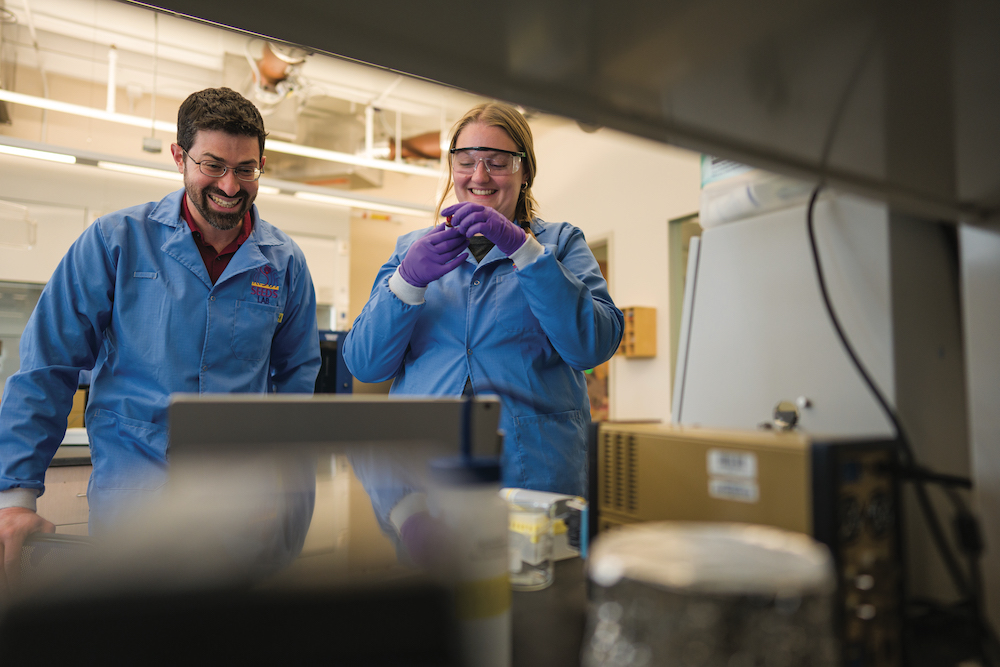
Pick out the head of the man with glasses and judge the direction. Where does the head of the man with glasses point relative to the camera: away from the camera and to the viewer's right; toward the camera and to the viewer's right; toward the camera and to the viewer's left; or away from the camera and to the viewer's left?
toward the camera and to the viewer's right

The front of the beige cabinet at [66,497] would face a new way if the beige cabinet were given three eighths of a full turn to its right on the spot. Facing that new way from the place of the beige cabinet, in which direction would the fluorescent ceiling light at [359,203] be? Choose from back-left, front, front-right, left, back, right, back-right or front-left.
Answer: right

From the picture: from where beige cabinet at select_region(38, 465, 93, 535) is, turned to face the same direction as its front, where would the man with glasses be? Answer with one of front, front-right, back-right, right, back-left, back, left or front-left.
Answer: front

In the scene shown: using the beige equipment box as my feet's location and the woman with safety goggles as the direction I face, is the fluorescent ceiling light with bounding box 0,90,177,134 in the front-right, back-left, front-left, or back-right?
front-left

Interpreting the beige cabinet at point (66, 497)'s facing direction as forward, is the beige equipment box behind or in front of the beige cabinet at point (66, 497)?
in front

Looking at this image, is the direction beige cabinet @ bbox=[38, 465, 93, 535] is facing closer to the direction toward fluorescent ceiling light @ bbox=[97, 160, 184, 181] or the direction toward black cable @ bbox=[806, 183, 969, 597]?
the black cable

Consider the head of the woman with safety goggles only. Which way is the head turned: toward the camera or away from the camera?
toward the camera

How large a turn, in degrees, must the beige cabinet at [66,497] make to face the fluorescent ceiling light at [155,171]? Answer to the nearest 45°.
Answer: approximately 180°

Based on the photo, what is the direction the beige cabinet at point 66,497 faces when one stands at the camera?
facing the viewer

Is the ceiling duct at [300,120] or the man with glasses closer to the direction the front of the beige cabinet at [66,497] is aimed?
the man with glasses
